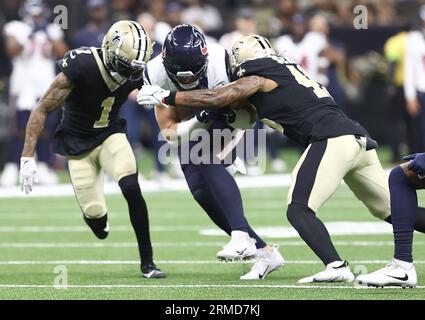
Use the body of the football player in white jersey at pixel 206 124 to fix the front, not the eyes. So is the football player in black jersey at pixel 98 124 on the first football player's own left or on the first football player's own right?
on the first football player's own right

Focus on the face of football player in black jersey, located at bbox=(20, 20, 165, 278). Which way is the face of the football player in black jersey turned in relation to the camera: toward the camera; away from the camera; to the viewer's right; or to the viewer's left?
to the viewer's right

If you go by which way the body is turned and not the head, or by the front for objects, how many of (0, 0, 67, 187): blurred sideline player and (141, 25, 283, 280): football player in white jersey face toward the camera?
2

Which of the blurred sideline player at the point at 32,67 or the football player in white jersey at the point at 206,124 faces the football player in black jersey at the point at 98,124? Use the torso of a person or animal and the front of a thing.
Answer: the blurred sideline player

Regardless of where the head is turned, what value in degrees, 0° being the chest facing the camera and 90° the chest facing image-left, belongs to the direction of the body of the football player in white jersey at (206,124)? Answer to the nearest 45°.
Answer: approximately 0°

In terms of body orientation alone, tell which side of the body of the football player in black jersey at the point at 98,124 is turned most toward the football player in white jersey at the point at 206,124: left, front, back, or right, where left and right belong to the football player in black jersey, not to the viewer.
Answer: front

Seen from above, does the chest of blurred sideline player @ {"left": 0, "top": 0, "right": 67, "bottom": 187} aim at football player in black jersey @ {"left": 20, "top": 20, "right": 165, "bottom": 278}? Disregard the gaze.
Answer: yes

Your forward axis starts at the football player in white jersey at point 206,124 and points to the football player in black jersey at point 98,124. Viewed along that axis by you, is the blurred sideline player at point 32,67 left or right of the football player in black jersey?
right

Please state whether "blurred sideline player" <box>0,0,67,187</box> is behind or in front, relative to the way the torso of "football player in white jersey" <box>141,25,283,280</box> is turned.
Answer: behind

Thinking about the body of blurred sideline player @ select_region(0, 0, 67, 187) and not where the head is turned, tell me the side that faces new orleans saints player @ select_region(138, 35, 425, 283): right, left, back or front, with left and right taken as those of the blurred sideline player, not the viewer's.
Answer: front
